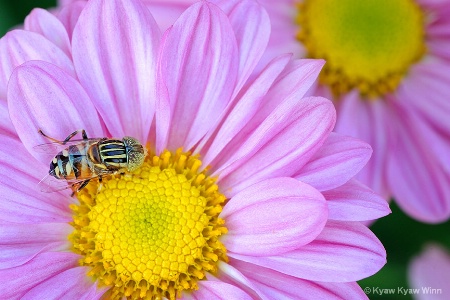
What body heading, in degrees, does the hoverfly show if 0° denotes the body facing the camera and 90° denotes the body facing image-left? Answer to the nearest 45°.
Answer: approximately 270°
